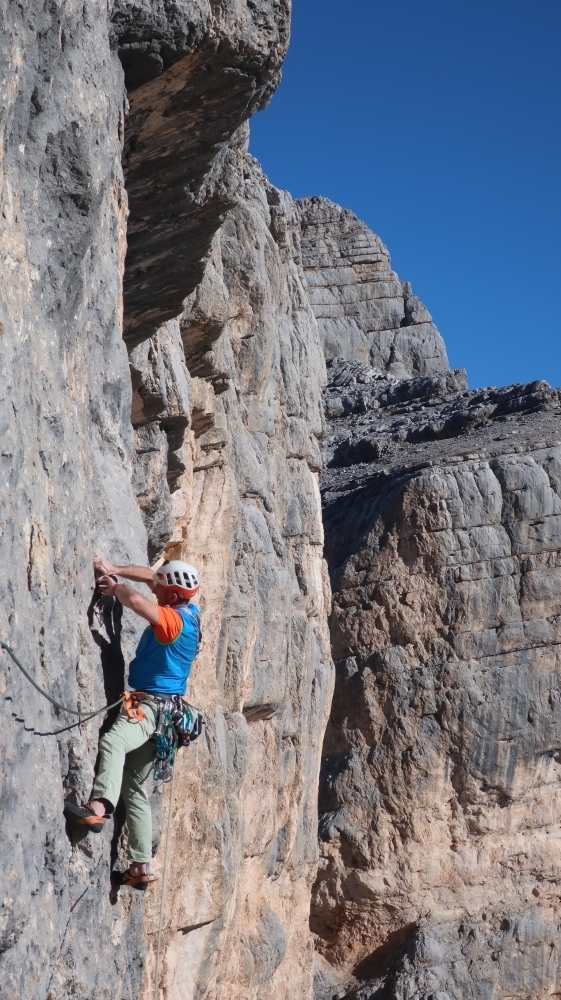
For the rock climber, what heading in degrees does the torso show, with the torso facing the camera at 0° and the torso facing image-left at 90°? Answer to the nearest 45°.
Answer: approximately 90°

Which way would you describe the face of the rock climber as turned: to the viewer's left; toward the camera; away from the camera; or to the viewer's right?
to the viewer's left
